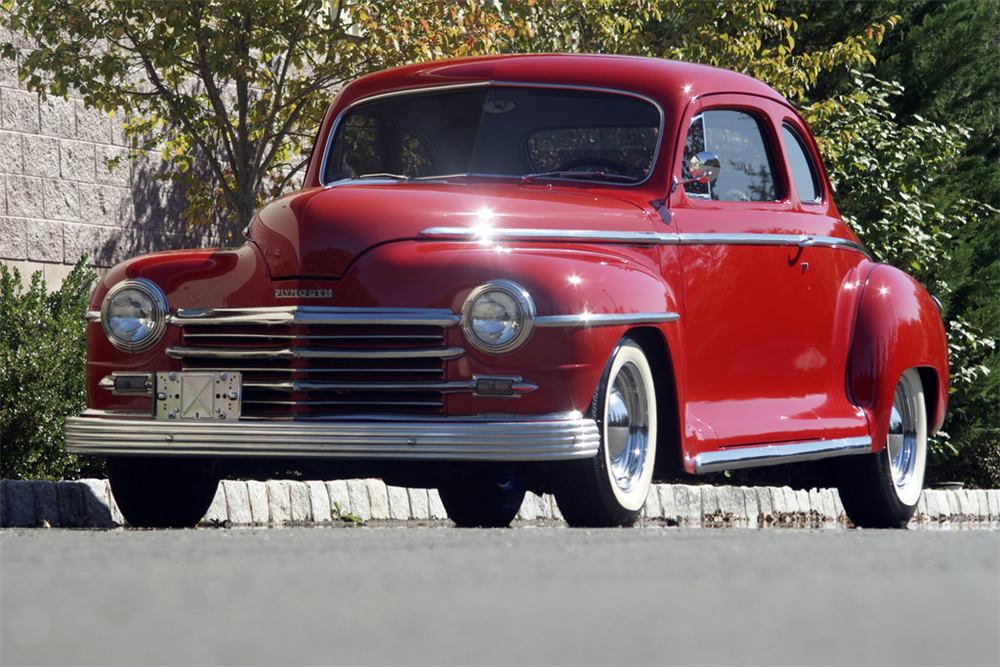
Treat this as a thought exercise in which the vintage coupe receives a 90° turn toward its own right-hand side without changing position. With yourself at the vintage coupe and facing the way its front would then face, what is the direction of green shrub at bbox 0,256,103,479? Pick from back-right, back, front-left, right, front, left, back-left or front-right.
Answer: front

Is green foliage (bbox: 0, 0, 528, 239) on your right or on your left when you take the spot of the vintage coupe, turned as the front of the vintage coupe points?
on your right

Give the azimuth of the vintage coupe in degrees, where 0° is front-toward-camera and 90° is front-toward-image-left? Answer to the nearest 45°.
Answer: approximately 45°
